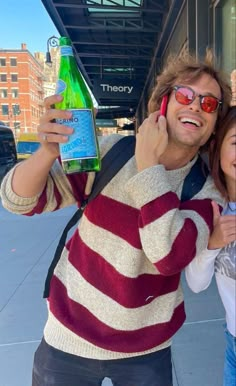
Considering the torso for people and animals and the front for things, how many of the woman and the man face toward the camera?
2

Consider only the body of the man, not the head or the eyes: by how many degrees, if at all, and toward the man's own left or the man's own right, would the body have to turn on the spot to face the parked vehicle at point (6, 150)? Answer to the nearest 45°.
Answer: approximately 180°

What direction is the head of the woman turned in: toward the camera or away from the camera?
toward the camera

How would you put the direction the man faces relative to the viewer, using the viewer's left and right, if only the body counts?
facing the viewer

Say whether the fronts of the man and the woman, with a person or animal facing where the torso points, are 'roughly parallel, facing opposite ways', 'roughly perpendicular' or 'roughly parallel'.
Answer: roughly parallel

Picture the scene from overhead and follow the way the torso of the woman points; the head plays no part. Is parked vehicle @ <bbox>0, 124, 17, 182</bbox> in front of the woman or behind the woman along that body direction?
behind
